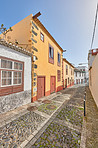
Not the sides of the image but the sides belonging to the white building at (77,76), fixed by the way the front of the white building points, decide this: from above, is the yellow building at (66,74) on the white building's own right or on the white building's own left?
on the white building's own right

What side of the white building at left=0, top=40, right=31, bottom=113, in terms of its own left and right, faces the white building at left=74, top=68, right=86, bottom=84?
left

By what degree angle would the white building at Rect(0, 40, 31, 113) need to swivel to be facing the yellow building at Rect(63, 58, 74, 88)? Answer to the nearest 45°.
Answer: approximately 90° to its left

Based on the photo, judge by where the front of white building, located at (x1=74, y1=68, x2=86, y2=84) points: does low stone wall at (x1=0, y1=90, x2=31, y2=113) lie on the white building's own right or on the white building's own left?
on the white building's own right

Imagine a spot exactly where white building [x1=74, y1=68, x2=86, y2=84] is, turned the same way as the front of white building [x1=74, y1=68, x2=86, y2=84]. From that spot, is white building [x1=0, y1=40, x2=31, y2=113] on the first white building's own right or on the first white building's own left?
on the first white building's own right

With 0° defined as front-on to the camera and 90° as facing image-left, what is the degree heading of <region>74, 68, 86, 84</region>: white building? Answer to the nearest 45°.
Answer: approximately 315°
